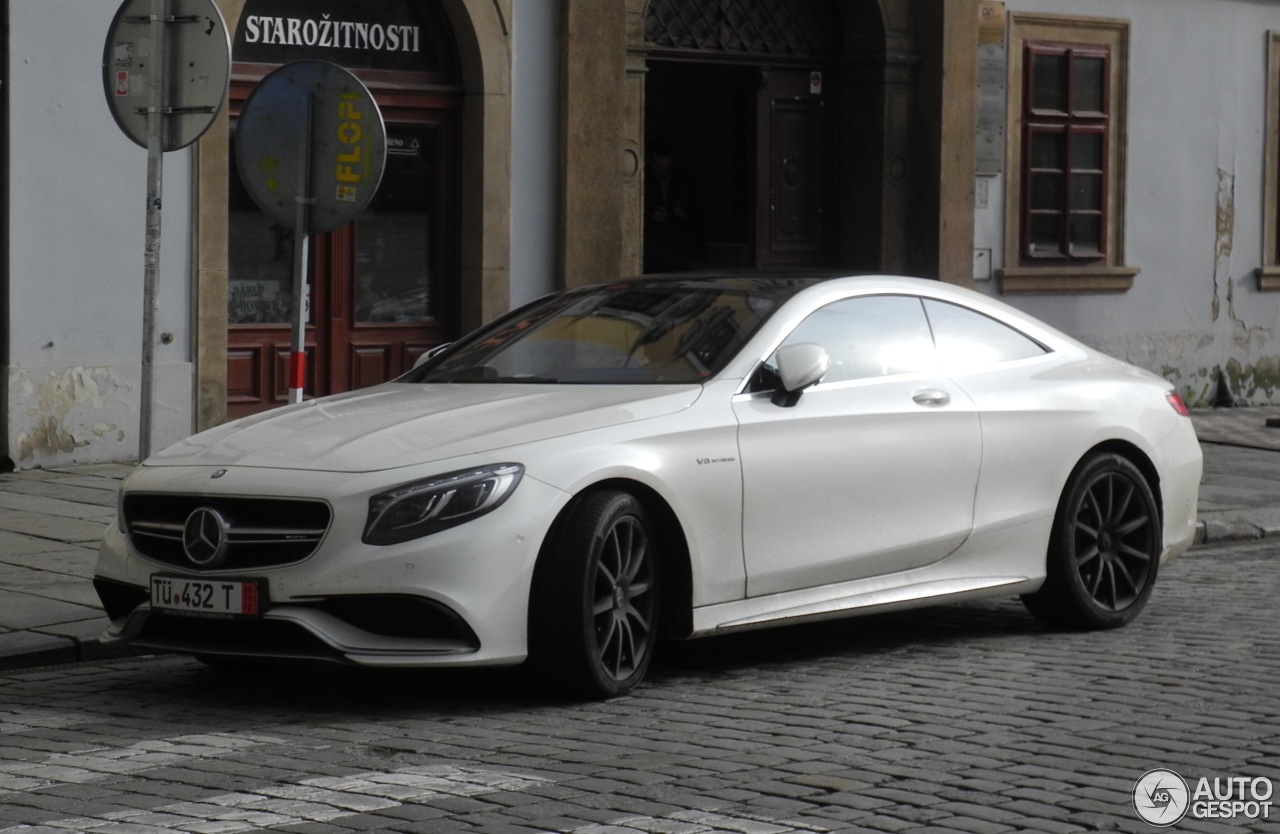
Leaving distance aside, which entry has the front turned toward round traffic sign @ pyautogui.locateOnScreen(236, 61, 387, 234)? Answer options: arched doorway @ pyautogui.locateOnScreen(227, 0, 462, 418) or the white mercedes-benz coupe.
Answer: the arched doorway

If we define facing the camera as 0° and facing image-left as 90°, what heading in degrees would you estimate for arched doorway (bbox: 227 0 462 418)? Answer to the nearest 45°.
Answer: approximately 0°

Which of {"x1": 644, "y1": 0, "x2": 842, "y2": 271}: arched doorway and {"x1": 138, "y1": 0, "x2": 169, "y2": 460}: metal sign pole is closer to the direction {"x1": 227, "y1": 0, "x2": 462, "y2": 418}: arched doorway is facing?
the metal sign pole

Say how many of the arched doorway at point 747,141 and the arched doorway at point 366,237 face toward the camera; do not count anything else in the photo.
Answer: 2

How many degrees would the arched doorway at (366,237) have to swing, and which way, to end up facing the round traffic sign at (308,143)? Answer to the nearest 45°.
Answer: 0° — it already faces it
